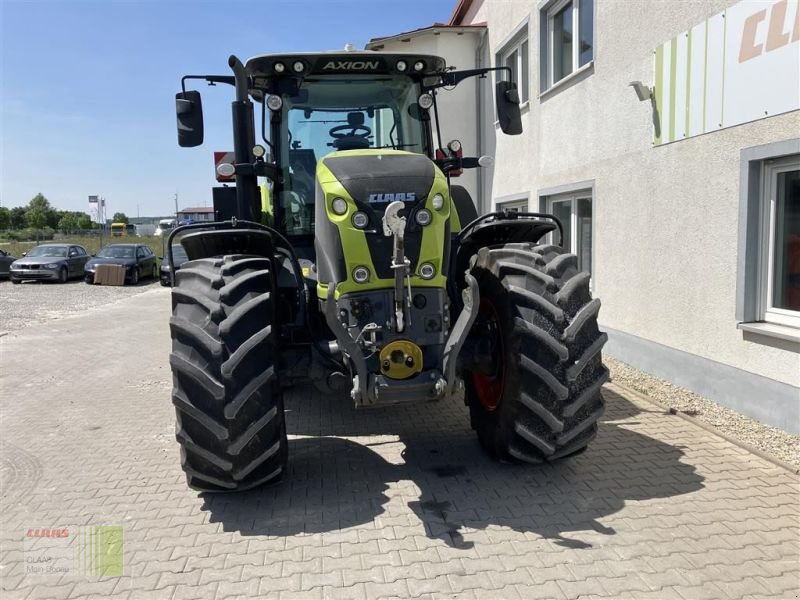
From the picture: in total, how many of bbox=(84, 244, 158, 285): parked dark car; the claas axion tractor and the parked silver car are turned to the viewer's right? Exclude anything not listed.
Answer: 0

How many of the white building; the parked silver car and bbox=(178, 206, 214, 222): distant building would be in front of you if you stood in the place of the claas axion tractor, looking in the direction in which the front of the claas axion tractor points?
0

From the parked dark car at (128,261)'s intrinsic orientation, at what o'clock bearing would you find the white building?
The white building is roughly at 10 o'clock from the parked dark car.

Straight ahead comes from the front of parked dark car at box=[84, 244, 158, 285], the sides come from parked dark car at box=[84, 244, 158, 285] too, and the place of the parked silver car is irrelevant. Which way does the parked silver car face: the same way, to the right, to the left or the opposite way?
the same way

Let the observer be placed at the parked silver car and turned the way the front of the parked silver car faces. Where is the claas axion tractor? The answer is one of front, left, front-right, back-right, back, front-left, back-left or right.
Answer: front-left

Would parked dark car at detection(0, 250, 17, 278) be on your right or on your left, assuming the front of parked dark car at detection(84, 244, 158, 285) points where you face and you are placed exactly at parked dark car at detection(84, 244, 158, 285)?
on your right

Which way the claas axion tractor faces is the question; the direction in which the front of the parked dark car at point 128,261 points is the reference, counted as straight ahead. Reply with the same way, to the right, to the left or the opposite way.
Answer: the same way

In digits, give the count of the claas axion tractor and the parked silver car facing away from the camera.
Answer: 0

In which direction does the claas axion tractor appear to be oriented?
toward the camera

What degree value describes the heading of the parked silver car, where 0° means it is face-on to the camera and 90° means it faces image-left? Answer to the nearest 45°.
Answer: approximately 45°

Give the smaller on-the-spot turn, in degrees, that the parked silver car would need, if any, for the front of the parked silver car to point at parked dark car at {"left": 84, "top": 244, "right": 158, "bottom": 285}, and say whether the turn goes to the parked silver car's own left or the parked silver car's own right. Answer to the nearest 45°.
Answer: approximately 135° to the parked silver car's own left

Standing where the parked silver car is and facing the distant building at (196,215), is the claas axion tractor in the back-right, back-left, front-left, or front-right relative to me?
back-right

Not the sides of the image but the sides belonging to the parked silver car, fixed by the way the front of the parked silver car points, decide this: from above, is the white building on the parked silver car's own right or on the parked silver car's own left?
on the parked silver car's own left

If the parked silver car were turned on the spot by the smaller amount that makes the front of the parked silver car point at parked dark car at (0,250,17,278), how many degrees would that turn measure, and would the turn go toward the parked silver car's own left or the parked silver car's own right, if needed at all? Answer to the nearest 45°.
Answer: approximately 90° to the parked silver car's own right

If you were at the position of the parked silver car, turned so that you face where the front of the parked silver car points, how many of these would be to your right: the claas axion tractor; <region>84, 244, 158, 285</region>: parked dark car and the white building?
0

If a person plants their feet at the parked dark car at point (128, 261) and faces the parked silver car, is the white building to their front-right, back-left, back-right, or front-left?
back-left
